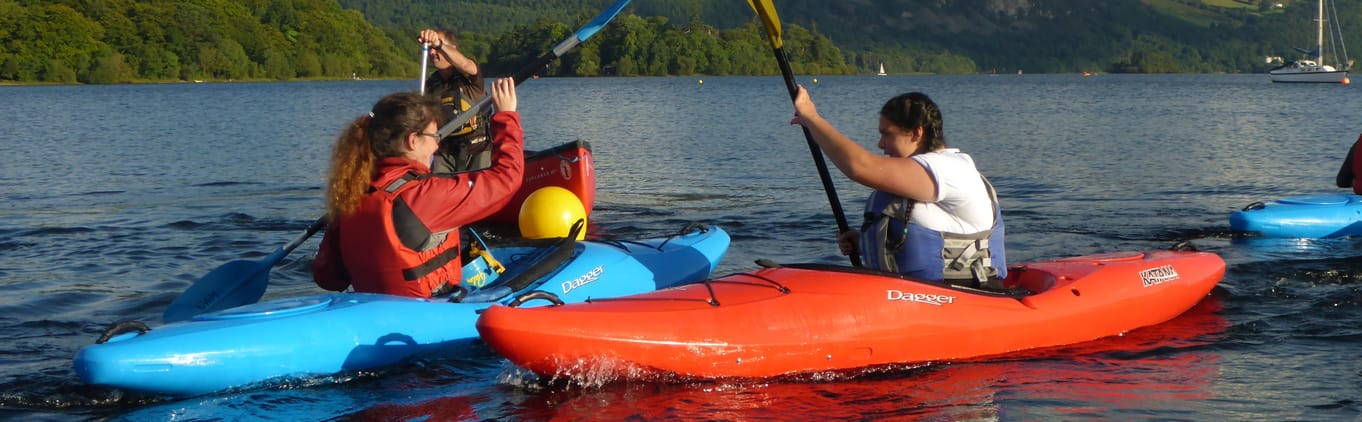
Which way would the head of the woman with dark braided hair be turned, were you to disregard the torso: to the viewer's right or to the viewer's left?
to the viewer's left

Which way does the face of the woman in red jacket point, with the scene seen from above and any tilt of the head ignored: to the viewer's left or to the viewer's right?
to the viewer's right

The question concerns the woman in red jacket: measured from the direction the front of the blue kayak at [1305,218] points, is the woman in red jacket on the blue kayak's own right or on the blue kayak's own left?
on the blue kayak's own left

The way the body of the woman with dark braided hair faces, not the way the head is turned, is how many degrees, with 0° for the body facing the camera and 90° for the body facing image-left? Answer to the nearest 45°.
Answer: approximately 90°

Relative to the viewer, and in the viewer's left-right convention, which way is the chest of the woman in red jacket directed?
facing away from the viewer and to the right of the viewer

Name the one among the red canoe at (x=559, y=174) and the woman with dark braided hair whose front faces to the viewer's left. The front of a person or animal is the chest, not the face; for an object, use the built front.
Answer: the woman with dark braided hair

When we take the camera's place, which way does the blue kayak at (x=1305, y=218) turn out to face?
facing to the left of the viewer

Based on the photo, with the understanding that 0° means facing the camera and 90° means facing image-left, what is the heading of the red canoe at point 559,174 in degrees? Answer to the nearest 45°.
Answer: approximately 315°

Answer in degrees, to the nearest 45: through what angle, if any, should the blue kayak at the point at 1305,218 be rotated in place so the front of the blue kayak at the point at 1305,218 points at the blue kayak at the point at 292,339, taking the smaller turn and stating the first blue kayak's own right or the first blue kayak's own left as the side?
approximately 45° to the first blue kayak's own left
